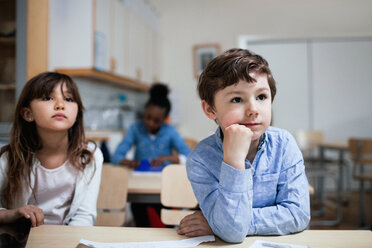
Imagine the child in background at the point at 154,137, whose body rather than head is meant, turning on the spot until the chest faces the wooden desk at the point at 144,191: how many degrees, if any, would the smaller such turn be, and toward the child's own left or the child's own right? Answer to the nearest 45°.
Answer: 0° — they already face it

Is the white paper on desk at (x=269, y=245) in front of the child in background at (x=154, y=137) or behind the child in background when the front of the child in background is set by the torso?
in front

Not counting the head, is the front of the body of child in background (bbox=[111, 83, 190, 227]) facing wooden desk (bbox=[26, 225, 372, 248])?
yes

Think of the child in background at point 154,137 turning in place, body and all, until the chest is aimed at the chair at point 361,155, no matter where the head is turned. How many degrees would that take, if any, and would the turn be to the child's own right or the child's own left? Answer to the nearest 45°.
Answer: approximately 90° to the child's own left

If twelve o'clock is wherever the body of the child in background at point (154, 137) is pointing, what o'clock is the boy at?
The boy is roughly at 12 o'clock from the child in background.

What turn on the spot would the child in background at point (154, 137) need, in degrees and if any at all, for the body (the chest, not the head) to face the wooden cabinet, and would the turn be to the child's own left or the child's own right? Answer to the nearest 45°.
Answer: approximately 90° to the child's own right

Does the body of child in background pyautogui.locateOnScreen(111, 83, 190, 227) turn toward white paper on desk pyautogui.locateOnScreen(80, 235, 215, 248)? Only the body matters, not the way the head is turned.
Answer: yes

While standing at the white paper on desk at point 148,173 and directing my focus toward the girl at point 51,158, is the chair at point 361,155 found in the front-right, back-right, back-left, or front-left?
back-left

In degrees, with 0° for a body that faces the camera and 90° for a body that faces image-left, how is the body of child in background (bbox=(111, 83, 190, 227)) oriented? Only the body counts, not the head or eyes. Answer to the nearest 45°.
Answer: approximately 0°

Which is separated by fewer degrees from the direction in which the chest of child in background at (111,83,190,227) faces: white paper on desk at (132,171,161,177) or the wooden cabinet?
the white paper on desk
